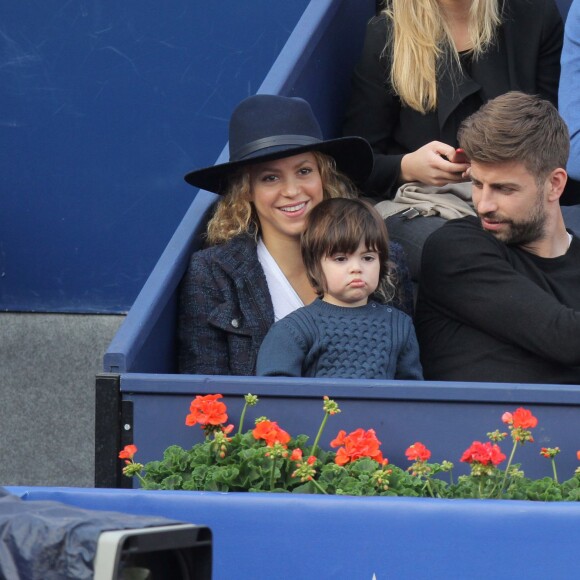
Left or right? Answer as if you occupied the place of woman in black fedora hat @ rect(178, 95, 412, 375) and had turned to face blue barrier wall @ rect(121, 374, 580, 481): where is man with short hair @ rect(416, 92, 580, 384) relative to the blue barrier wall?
left

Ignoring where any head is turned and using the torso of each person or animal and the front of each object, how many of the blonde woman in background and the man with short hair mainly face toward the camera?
2

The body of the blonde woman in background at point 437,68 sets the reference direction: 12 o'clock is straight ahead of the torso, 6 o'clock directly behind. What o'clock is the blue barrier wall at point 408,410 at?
The blue barrier wall is roughly at 12 o'clock from the blonde woman in background.

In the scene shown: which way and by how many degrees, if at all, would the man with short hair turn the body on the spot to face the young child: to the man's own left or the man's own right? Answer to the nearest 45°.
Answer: approximately 90° to the man's own right

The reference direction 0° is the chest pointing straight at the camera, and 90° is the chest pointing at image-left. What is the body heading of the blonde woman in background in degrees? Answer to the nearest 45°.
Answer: approximately 0°

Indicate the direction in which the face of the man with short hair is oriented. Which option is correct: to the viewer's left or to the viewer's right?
to the viewer's left

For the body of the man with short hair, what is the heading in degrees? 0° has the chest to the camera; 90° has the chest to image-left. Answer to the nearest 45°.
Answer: approximately 0°
